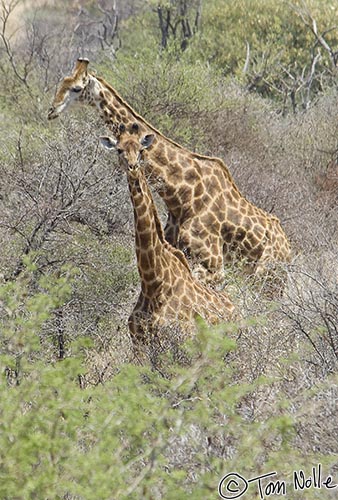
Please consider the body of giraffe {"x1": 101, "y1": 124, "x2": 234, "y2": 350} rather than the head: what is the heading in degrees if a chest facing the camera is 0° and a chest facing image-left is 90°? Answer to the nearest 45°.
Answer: approximately 45°

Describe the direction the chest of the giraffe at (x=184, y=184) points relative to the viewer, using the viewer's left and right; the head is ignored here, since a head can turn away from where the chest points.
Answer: facing to the left of the viewer

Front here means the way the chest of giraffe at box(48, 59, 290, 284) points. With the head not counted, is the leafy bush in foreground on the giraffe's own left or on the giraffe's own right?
on the giraffe's own left

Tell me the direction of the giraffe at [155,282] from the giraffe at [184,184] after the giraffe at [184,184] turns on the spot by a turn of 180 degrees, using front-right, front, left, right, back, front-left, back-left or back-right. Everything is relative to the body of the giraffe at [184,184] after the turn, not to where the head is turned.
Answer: right
